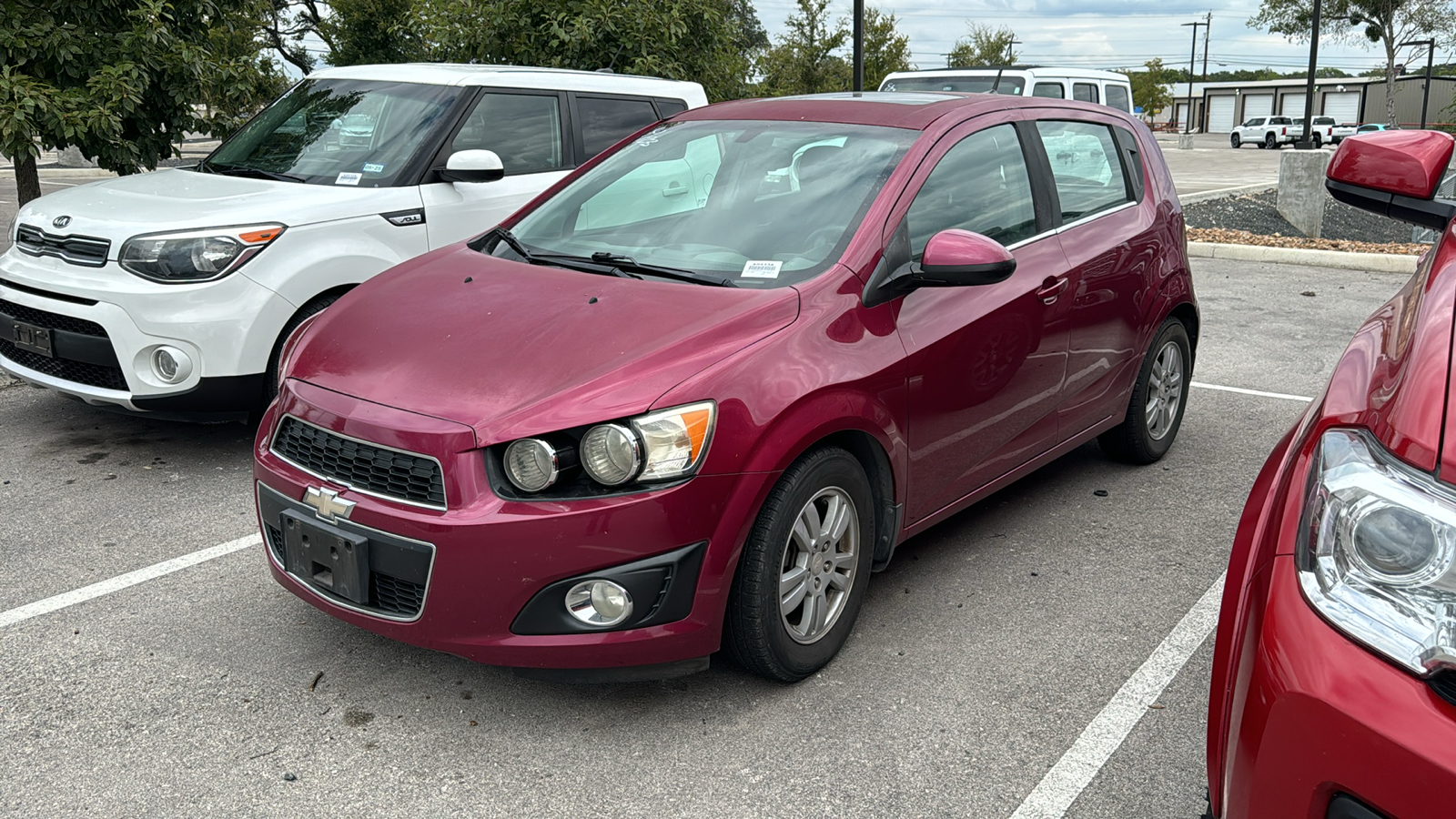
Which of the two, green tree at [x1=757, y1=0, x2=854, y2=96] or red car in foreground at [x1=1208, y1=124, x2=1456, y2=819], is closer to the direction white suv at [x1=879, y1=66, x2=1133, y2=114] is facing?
the red car in foreground

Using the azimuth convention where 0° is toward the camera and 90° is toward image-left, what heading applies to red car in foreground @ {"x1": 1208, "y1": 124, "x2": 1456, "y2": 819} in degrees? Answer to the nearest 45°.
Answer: approximately 0°

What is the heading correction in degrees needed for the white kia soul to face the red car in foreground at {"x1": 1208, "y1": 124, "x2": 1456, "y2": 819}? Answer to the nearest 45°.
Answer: approximately 45° to its left

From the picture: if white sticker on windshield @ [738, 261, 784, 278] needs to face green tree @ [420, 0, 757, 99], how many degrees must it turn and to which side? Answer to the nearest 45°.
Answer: approximately 135° to its right

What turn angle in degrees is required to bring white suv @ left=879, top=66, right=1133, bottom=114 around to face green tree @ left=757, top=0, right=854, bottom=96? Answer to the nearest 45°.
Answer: approximately 135° to its right

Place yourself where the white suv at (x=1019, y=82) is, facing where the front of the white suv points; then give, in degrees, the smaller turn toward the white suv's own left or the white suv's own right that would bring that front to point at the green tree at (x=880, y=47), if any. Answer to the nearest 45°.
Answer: approximately 135° to the white suv's own right

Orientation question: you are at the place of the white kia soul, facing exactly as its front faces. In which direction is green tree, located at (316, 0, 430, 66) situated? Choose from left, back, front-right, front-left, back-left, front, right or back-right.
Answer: back-right
